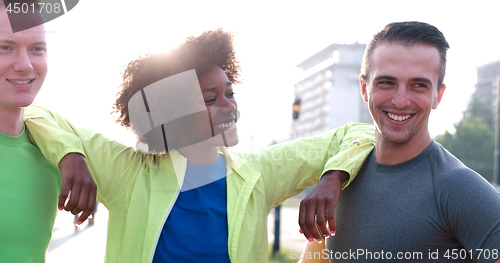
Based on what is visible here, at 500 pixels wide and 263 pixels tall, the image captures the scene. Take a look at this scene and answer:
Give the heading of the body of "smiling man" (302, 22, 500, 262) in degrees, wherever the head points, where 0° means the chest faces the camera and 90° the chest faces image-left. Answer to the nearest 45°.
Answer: approximately 45°

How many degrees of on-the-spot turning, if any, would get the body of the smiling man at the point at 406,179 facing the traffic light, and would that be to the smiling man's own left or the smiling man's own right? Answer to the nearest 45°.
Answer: approximately 135° to the smiling man's own right

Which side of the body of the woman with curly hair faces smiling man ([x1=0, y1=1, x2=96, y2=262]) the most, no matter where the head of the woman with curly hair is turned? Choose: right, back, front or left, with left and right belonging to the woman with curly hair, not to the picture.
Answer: right

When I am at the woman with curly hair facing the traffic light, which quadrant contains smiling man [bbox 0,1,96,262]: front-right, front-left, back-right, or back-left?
back-left

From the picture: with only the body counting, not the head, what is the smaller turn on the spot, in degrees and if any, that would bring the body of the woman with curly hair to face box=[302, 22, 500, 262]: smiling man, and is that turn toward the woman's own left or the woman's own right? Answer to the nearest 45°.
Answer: approximately 90° to the woman's own left

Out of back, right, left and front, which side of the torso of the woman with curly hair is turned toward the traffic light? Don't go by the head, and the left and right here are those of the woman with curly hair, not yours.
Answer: back

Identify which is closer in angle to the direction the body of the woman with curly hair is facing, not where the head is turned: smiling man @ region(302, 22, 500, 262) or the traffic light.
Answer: the smiling man

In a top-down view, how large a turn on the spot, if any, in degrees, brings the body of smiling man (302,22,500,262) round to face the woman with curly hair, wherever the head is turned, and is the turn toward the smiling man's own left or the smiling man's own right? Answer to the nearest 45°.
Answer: approximately 45° to the smiling man's own right

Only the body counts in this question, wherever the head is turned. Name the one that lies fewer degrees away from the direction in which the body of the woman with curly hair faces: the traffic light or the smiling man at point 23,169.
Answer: the smiling man
